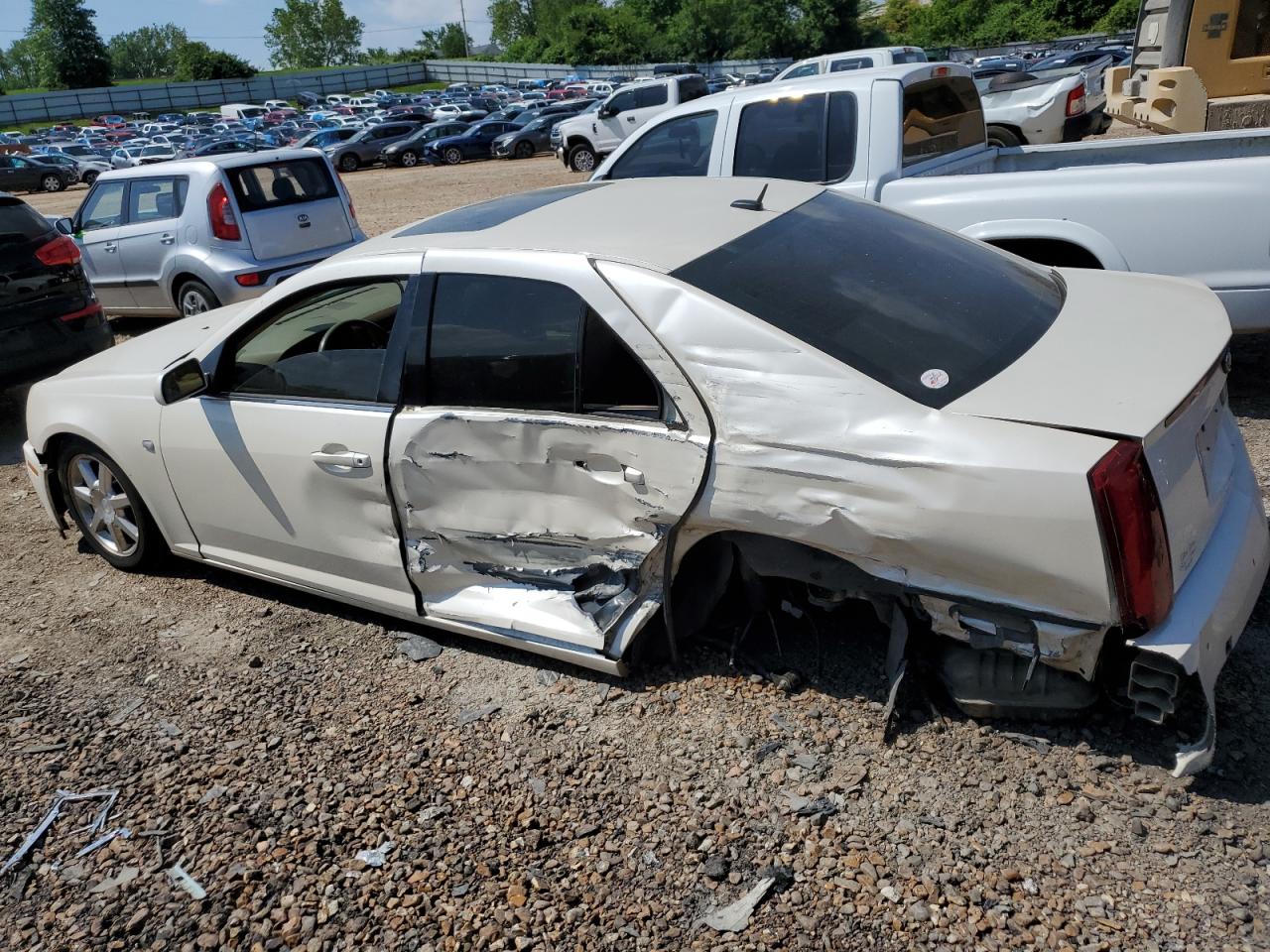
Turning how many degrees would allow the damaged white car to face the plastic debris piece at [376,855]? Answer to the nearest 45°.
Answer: approximately 90° to its left

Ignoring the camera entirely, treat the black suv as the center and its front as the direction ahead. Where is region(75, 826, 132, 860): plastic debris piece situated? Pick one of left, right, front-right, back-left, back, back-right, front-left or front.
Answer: back-left

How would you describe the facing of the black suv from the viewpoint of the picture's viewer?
facing away from the viewer and to the left of the viewer

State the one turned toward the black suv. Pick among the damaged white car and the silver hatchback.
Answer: the damaged white car

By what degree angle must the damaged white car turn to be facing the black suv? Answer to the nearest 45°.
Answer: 0° — it already faces it

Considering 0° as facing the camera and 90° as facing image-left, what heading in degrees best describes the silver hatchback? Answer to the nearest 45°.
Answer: approximately 135°

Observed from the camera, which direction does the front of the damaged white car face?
facing away from the viewer and to the left of the viewer

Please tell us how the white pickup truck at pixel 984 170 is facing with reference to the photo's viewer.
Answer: facing away from the viewer and to the left of the viewer
